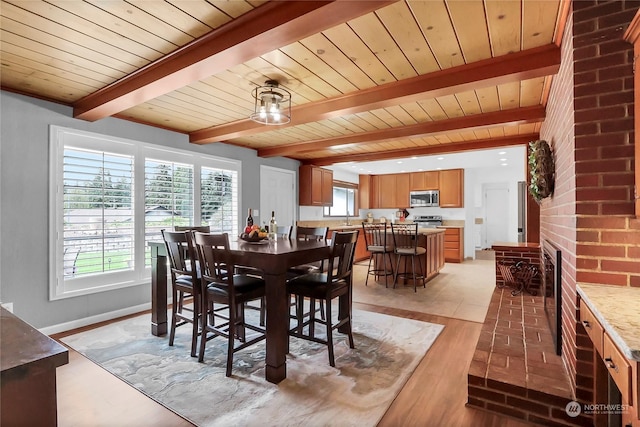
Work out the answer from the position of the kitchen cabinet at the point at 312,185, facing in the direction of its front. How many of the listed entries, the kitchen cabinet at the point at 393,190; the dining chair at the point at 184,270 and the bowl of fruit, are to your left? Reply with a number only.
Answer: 1

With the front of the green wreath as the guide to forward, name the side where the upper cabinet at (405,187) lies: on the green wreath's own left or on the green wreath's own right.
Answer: on the green wreath's own right

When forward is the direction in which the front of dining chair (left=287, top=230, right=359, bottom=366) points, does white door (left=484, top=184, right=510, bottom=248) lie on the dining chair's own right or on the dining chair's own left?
on the dining chair's own right

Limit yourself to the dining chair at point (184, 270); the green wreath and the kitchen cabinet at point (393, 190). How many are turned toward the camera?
1

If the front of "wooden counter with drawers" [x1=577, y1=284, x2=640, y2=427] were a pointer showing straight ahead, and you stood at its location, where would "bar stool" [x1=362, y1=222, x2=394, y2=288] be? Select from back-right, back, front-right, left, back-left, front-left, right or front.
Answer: front-right

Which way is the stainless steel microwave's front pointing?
toward the camera

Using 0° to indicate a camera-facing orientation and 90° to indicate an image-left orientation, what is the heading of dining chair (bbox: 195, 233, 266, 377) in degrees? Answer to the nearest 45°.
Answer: approximately 225°

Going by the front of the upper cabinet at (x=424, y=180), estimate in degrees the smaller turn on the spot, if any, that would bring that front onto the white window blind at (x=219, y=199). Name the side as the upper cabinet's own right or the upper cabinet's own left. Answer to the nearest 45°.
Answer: approximately 45° to the upper cabinet's own right

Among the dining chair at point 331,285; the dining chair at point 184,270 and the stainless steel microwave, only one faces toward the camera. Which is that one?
the stainless steel microwave

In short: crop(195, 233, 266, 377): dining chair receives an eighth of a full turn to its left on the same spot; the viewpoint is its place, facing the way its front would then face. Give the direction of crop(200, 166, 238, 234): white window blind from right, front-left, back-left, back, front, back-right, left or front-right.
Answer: front

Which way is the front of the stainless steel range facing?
toward the camera

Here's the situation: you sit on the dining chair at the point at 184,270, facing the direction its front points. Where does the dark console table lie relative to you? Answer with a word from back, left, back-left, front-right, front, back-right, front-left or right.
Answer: back-right

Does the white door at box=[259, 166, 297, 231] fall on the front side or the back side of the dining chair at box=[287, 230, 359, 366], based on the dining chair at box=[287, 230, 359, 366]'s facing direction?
on the front side

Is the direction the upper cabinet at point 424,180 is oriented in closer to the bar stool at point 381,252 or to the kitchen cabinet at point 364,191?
the bar stool

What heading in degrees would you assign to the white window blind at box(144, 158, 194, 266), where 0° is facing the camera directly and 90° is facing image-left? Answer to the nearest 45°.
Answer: approximately 315°

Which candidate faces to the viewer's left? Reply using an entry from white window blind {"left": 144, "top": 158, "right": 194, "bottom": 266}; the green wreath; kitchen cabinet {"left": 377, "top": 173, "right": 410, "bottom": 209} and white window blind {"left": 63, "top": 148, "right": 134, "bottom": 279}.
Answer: the green wreath

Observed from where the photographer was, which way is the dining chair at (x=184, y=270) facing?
facing away from the viewer and to the right of the viewer

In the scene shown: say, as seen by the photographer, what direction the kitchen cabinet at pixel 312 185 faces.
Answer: facing the viewer and to the right of the viewer
